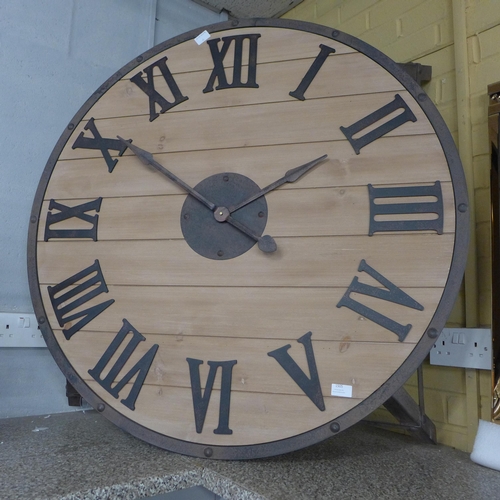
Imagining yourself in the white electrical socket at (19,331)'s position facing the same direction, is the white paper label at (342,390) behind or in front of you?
in front

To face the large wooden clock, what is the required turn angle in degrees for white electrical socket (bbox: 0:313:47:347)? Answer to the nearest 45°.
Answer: approximately 45° to its left

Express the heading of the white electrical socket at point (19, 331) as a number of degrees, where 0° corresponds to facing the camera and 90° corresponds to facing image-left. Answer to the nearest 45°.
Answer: approximately 0°

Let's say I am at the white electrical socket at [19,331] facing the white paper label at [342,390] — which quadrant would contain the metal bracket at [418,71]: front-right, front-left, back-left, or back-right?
front-left

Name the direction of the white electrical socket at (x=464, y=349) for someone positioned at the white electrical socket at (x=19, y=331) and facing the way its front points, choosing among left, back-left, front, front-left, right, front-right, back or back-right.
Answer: front-left
